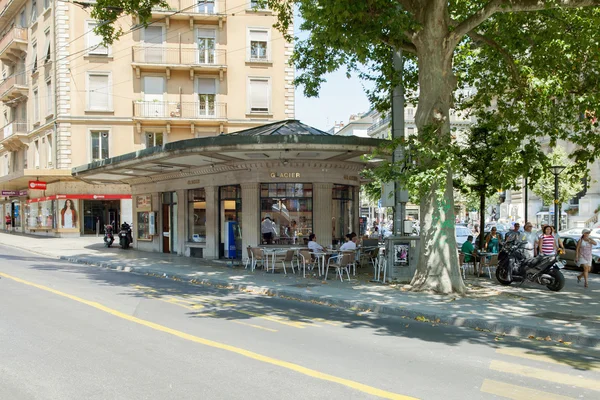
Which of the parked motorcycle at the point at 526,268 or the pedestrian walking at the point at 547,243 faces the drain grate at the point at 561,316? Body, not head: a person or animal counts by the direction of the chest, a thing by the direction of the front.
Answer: the pedestrian walking

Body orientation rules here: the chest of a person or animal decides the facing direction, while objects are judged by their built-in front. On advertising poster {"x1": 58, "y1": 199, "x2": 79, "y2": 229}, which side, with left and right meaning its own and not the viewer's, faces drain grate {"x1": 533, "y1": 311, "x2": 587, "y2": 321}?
front

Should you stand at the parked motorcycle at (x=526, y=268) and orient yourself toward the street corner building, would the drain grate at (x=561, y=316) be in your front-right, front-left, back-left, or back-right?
back-left

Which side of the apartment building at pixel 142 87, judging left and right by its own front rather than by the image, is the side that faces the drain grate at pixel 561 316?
front

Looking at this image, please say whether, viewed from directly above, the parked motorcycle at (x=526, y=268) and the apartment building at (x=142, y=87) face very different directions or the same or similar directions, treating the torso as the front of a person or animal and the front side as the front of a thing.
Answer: very different directions

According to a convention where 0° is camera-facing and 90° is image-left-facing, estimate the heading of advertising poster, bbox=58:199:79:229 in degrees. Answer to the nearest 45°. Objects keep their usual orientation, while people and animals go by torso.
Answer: approximately 0°
